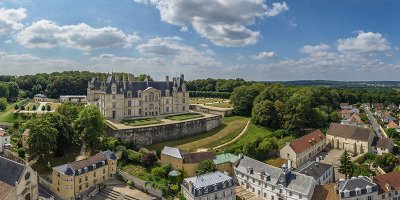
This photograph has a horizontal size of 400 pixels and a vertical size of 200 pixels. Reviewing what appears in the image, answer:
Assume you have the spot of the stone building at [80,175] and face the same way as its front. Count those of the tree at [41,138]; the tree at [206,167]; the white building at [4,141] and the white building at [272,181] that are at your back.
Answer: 2

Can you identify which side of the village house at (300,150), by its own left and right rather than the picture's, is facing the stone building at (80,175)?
right

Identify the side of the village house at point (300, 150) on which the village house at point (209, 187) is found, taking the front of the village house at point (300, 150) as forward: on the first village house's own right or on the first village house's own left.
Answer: on the first village house's own right

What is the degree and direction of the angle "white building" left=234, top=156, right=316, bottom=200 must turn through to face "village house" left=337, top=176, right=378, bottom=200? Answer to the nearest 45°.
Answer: approximately 135° to its left

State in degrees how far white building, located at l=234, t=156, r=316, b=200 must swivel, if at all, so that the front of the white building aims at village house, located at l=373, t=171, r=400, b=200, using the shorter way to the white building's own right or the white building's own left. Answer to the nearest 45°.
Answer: approximately 135° to the white building's own left

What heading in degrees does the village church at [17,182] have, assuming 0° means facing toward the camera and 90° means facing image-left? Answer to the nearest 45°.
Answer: approximately 315°

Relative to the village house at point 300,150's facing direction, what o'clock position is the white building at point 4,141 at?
The white building is roughly at 4 o'clock from the village house.

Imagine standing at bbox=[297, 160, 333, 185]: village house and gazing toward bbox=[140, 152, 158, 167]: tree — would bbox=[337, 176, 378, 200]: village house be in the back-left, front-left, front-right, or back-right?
back-left

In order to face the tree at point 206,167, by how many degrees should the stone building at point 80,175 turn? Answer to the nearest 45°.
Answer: approximately 45° to its left

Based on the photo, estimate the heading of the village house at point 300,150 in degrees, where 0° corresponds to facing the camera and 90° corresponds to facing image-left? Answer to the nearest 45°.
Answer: approximately 315°
